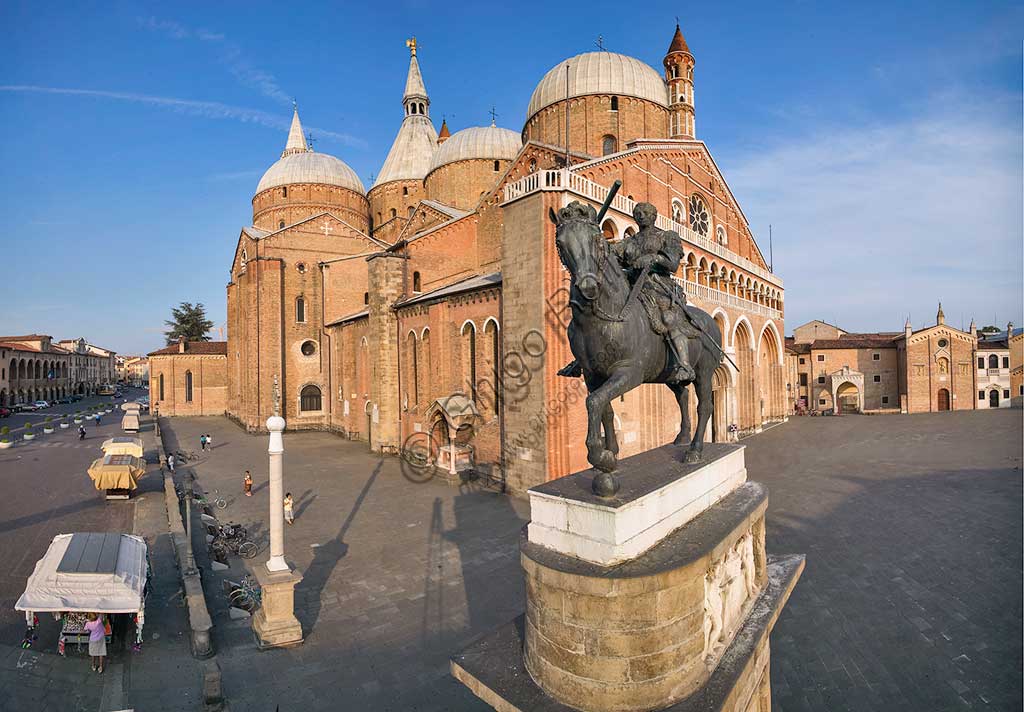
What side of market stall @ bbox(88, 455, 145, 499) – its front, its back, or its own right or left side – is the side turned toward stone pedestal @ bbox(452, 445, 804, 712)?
front

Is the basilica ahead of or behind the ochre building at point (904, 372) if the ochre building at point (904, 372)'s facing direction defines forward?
ahead

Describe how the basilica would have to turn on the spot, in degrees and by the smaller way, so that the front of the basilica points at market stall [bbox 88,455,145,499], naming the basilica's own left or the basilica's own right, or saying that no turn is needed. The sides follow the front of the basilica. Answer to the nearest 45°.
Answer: approximately 90° to the basilica's own right

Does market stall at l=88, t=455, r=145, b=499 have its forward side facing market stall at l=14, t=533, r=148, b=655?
yes

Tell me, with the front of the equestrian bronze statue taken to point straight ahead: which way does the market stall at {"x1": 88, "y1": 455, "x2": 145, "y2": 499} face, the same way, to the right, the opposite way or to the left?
to the left

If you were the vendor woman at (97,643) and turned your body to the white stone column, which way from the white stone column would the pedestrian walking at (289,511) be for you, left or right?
left

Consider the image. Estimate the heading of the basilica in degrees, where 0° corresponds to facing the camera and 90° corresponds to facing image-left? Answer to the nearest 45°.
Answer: approximately 315°

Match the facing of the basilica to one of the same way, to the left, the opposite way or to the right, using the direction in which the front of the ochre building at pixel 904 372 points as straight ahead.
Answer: to the left

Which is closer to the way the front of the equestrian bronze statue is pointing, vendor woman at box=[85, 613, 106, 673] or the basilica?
the vendor woman
